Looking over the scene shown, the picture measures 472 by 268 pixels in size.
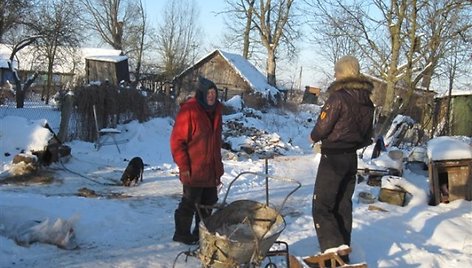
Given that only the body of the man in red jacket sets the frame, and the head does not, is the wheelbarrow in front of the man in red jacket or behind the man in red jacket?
in front

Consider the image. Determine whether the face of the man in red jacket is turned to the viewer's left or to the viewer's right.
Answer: to the viewer's right

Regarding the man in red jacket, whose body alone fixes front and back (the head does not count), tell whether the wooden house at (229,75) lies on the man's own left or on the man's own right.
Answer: on the man's own left

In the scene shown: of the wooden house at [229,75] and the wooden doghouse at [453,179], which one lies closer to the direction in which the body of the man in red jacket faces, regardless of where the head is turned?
the wooden doghouse

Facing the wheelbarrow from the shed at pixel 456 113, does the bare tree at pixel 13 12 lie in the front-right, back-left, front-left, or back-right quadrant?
front-right

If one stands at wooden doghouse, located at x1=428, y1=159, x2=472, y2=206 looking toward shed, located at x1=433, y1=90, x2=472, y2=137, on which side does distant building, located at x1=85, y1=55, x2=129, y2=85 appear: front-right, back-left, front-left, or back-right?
front-left

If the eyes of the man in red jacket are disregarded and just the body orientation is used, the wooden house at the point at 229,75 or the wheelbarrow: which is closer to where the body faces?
the wheelbarrow

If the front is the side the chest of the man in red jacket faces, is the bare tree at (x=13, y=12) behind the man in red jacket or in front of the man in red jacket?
behind

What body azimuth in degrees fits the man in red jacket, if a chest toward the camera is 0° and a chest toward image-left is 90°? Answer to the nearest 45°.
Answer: approximately 315°

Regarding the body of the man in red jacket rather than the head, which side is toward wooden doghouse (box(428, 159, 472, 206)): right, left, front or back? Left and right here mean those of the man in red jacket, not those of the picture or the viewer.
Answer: left

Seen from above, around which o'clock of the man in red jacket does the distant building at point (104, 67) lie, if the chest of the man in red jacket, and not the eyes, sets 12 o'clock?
The distant building is roughly at 7 o'clock from the man in red jacket.

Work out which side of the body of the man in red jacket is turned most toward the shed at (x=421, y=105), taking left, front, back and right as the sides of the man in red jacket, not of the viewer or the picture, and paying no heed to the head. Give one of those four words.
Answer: left
